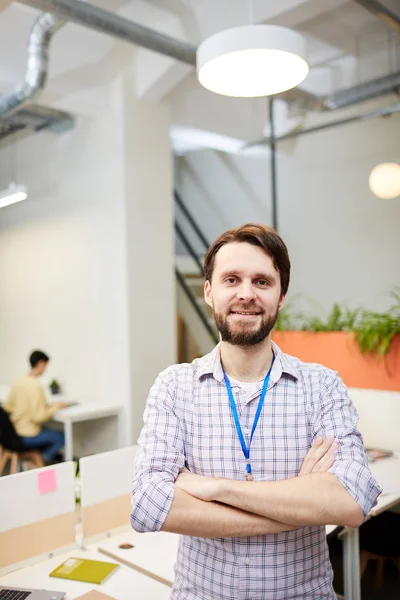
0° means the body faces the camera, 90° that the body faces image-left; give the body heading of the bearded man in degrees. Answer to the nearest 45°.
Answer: approximately 0°

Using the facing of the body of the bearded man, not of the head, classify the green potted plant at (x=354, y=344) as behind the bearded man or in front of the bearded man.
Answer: behind

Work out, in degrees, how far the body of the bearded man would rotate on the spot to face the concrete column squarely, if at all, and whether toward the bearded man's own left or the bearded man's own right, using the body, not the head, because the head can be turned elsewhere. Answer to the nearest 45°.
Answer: approximately 180°

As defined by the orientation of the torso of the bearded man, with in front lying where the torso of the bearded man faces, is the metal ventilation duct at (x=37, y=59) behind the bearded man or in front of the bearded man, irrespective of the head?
behind

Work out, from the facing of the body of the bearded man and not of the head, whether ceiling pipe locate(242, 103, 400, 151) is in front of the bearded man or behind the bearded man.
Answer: behind

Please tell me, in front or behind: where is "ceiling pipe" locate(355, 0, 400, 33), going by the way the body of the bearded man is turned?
behind

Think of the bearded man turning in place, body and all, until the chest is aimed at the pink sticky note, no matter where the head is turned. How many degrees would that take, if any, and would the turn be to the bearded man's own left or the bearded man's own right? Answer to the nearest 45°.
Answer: approximately 135° to the bearded man's own right

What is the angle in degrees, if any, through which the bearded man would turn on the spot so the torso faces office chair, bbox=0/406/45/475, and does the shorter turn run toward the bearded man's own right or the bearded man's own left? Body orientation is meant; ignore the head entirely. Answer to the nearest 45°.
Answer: approximately 135° to the bearded man's own right

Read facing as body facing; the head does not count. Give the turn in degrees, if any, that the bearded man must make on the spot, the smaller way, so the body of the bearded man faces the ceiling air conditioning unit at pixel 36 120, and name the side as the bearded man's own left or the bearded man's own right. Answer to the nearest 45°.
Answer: approximately 135° to the bearded man's own right
